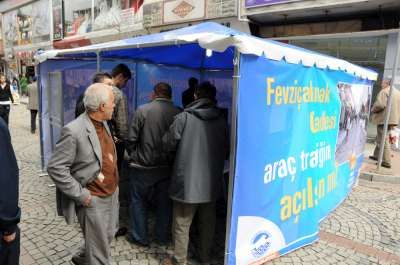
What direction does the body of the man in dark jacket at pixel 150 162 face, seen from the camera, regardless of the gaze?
away from the camera

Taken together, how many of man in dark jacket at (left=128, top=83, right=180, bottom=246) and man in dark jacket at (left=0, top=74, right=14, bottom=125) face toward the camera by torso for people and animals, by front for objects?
1

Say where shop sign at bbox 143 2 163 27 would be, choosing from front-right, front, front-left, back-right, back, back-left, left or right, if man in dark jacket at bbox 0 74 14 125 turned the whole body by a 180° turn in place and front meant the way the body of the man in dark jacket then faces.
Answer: front-right

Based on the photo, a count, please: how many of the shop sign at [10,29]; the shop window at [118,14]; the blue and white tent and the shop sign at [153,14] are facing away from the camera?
0

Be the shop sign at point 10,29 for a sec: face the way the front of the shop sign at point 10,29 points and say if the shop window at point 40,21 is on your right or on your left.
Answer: on your left

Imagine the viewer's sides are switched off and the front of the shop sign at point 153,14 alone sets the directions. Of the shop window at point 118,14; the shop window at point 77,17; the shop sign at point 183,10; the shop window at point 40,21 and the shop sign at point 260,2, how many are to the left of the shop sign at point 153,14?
2

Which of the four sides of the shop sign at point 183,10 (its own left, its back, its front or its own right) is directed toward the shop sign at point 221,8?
left

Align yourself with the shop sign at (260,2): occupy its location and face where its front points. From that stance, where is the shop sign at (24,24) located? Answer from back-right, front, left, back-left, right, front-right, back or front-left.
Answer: right

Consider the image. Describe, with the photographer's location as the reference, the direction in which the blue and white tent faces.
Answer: facing the viewer and to the left of the viewer

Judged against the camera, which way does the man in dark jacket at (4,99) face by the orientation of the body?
toward the camera

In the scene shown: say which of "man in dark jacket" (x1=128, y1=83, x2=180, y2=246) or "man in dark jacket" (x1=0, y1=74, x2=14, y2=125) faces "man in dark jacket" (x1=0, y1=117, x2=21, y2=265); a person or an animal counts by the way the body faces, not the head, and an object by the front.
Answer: "man in dark jacket" (x1=0, y1=74, x2=14, y2=125)

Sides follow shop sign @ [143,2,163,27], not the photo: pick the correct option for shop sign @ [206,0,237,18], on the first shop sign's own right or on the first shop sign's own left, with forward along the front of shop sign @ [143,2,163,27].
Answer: on the first shop sign's own left
